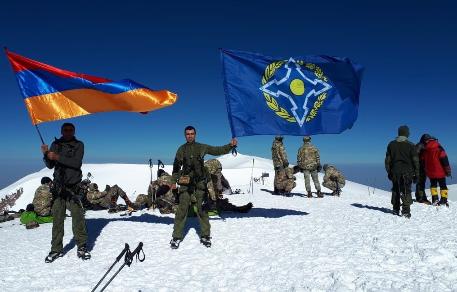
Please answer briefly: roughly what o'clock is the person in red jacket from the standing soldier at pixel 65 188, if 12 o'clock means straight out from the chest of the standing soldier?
The person in red jacket is roughly at 9 o'clock from the standing soldier.

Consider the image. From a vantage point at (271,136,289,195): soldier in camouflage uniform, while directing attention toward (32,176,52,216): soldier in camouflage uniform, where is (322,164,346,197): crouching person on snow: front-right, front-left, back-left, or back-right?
back-left

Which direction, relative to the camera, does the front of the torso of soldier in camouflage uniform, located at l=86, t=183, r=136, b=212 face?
to the viewer's right

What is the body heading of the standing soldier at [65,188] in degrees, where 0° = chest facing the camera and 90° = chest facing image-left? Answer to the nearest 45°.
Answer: approximately 0°

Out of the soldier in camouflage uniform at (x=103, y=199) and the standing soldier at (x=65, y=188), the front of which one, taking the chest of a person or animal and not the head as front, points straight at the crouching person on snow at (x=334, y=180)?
the soldier in camouflage uniform

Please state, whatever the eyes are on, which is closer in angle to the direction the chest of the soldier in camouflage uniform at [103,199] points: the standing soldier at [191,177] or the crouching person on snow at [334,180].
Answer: the crouching person on snow

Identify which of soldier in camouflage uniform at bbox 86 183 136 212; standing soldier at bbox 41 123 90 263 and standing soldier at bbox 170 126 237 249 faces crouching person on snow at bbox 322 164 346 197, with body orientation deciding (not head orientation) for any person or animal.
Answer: the soldier in camouflage uniform
